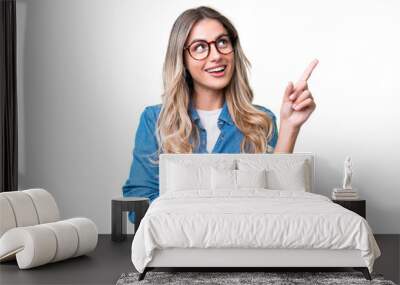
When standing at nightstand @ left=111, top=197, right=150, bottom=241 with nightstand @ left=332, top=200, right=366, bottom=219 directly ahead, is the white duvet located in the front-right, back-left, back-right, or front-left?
front-right
